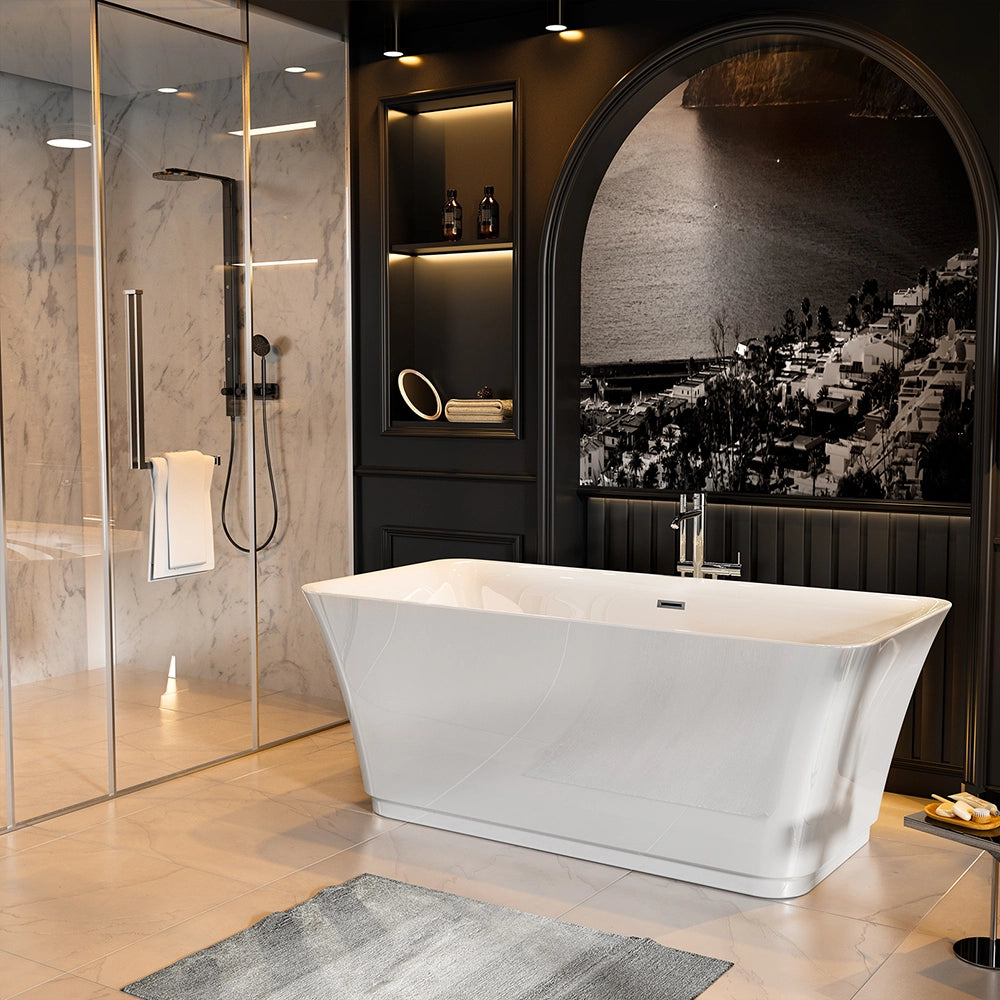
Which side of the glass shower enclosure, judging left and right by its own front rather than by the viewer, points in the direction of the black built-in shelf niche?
left

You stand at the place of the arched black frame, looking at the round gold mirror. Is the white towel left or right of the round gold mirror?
left

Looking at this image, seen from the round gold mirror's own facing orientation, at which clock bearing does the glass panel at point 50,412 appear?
The glass panel is roughly at 3 o'clock from the round gold mirror.

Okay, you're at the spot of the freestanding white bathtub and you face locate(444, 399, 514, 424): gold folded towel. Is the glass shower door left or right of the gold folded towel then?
left

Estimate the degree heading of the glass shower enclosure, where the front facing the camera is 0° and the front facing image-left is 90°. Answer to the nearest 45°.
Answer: approximately 315°

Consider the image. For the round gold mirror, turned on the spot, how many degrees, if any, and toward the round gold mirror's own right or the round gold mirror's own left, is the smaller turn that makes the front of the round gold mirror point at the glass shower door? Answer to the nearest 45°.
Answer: approximately 90° to the round gold mirror's own right

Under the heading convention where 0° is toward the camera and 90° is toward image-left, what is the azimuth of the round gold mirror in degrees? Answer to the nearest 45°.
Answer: approximately 315°
